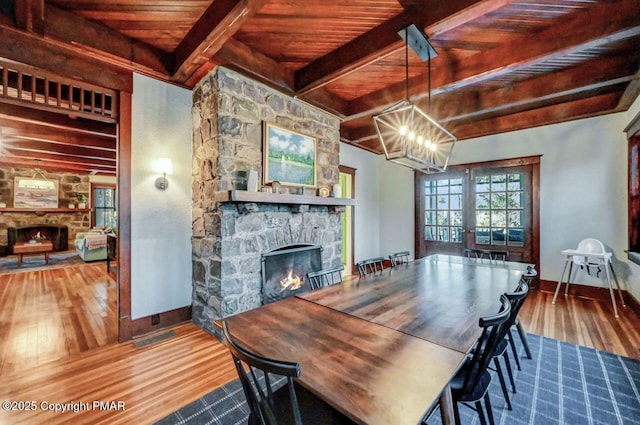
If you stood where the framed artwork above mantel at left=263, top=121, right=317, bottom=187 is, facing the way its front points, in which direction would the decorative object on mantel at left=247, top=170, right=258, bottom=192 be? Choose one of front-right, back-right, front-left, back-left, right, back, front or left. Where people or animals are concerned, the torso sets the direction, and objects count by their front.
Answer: right

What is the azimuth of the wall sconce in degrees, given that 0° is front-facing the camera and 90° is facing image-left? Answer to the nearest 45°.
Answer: approximately 315°

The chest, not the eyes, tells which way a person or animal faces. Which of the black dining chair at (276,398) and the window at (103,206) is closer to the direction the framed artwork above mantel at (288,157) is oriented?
the black dining chair

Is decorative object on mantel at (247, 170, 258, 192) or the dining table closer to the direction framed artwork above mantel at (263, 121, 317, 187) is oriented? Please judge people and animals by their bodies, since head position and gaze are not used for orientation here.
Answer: the dining table

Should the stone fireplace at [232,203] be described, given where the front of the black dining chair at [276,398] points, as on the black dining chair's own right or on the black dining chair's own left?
on the black dining chair's own left

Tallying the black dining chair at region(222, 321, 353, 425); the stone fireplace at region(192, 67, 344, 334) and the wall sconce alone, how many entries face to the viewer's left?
0

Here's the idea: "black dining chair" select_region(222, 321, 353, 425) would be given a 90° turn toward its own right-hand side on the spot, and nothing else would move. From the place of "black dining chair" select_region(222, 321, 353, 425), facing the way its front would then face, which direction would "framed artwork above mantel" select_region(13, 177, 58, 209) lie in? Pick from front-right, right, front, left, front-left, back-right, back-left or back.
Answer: back

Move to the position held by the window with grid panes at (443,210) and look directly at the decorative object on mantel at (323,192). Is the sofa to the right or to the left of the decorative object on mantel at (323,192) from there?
right

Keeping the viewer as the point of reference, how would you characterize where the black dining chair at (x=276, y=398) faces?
facing away from the viewer and to the right of the viewer

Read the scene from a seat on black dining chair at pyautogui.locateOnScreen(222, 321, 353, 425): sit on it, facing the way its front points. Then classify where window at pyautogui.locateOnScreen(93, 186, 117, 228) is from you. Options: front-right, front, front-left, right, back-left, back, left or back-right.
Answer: left

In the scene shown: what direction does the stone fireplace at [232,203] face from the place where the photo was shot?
facing the viewer and to the right of the viewer

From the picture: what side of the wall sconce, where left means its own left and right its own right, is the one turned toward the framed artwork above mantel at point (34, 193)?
back

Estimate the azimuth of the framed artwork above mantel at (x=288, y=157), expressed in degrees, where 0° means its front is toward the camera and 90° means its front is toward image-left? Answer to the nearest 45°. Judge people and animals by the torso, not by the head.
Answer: approximately 315°

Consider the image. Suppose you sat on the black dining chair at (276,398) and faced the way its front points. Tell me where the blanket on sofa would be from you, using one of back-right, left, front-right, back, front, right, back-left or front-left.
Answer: left
